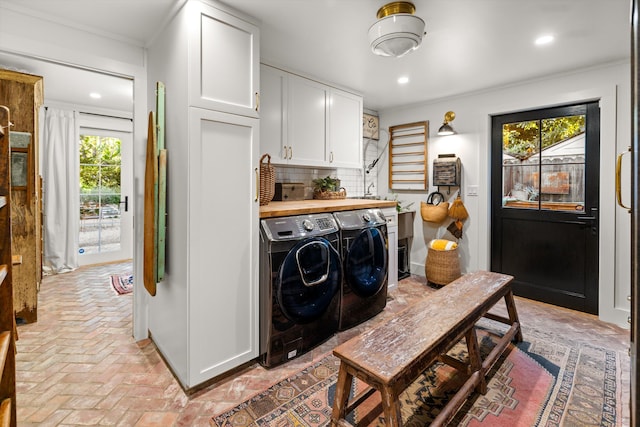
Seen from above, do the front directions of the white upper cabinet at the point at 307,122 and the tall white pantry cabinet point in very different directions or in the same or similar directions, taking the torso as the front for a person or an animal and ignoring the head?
same or similar directions

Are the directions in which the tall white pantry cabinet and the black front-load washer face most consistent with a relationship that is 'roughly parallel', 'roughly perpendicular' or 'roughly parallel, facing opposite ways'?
roughly parallel

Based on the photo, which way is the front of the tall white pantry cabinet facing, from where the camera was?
facing the viewer and to the right of the viewer

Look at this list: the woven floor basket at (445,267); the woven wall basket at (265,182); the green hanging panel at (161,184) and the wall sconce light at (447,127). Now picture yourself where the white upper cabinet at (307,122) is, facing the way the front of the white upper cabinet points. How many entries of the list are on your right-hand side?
2

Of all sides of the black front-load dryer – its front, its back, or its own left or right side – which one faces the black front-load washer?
right

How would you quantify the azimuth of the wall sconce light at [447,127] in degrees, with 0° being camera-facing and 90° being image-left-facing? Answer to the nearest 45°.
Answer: approximately 45°

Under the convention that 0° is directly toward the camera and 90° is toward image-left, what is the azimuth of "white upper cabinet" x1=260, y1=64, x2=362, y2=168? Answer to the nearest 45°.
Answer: approximately 315°

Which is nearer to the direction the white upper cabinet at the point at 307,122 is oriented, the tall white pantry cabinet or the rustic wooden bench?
the rustic wooden bench

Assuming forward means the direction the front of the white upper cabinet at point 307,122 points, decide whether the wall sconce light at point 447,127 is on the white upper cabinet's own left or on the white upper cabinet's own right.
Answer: on the white upper cabinet's own left

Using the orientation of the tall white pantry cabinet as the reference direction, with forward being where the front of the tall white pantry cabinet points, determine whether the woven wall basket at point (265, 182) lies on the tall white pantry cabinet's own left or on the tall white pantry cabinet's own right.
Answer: on the tall white pantry cabinet's own left

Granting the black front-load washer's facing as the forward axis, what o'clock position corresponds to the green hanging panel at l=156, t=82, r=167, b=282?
The green hanging panel is roughly at 4 o'clock from the black front-load washer.

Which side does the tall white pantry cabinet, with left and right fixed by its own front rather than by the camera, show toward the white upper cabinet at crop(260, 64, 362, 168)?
left

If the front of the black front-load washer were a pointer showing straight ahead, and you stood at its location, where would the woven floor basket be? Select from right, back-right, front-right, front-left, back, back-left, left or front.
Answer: left
